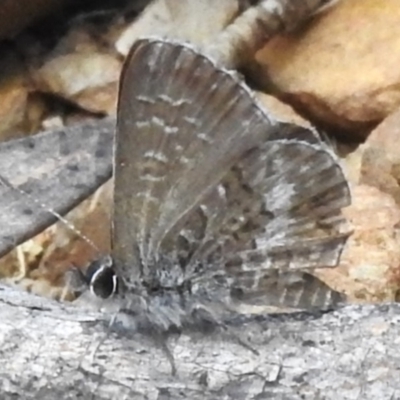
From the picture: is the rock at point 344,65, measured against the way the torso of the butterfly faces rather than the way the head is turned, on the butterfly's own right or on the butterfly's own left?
on the butterfly's own right

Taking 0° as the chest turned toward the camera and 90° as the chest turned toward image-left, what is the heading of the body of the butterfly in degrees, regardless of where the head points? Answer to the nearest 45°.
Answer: approximately 90°
